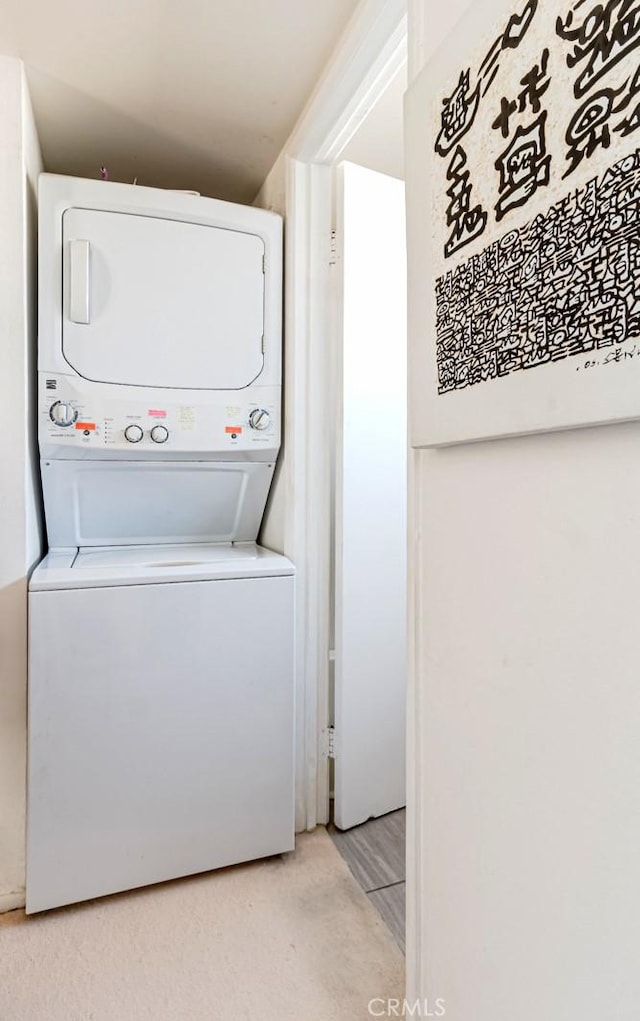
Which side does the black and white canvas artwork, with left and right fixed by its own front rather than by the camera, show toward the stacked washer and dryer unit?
right

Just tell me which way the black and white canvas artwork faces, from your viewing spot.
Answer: facing the viewer and to the left of the viewer
